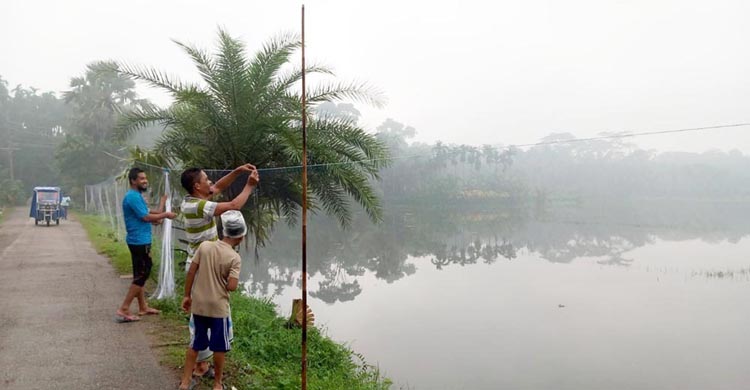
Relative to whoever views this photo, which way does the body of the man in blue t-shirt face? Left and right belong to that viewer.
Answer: facing to the right of the viewer

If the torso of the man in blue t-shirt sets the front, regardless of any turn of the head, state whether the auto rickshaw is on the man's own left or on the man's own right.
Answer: on the man's own left

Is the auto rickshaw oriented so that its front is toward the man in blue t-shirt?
yes

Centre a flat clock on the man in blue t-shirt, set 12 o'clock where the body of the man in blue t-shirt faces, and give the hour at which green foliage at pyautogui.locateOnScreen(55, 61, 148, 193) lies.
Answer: The green foliage is roughly at 9 o'clock from the man in blue t-shirt.

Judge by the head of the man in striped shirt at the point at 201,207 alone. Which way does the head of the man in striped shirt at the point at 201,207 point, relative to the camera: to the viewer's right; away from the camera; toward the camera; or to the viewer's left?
to the viewer's right

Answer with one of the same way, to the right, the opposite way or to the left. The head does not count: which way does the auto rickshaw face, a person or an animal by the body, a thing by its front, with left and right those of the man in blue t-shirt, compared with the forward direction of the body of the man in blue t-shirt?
to the right

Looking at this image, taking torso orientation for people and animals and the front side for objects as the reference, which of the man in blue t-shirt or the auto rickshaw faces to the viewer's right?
the man in blue t-shirt

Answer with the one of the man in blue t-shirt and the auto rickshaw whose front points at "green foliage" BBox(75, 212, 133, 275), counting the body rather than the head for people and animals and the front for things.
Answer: the auto rickshaw

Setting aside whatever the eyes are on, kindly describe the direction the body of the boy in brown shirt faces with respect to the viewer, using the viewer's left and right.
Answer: facing away from the viewer and to the right of the viewer

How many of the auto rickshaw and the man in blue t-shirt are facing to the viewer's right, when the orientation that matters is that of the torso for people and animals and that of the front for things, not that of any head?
1

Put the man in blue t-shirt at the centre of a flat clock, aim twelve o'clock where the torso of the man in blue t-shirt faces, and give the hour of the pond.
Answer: The pond is roughly at 11 o'clock from the man in blue t-shirt.

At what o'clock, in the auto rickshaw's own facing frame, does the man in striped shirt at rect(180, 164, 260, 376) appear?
The man in striped shirt is roughly at 12 o'clock from the auto rickshaw.

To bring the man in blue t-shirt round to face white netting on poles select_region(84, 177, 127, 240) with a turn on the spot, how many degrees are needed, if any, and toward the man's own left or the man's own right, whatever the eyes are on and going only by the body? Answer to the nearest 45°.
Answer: approximately 90° to the man's own left
